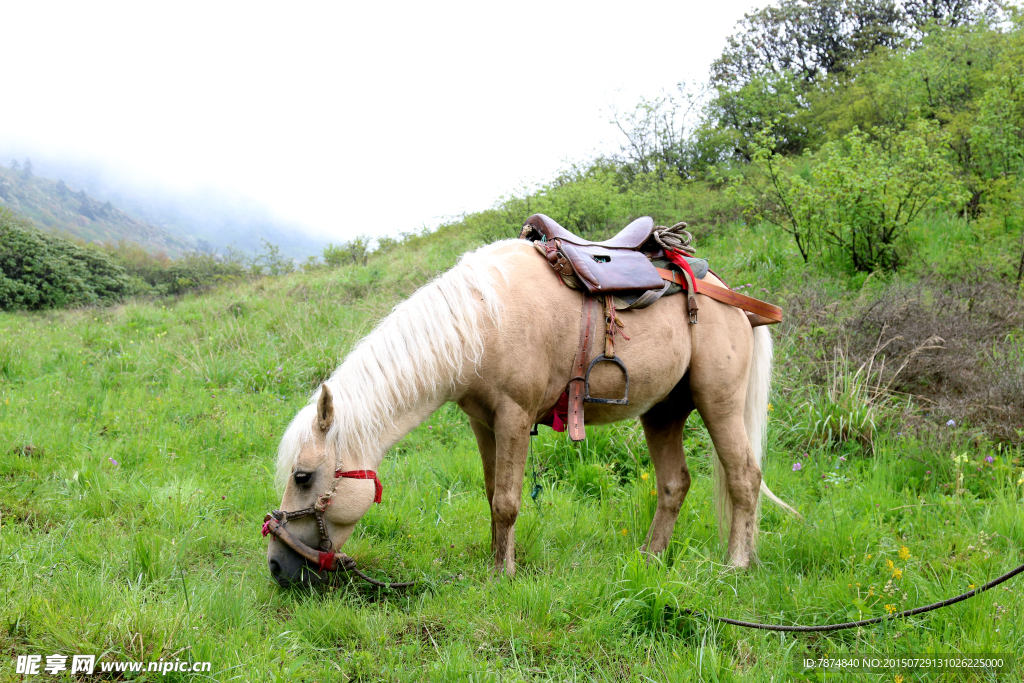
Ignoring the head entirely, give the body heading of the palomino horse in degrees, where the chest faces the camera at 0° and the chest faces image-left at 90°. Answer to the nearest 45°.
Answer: approximately 90°

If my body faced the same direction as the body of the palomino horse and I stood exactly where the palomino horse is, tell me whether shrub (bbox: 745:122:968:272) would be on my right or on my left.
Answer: on my right

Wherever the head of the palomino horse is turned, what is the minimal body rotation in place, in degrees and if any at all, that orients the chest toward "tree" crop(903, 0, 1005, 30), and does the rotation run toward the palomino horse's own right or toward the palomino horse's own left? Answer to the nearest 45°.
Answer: approximately 135° to the palomino horse's own right
